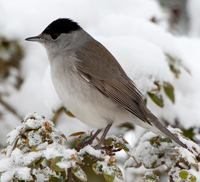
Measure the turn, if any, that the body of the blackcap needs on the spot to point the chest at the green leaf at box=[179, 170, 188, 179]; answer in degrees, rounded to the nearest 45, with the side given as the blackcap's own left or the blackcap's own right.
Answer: approximately 135° to the blackcap's own left

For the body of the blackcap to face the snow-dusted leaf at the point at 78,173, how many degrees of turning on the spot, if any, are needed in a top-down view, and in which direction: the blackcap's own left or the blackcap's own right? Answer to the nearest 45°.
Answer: approximately 90° to the blackcap's own left

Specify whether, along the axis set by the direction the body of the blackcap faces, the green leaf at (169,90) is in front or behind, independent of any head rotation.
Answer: behind

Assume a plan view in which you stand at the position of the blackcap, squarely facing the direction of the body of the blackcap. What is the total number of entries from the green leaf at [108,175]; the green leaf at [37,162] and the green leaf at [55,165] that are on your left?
3

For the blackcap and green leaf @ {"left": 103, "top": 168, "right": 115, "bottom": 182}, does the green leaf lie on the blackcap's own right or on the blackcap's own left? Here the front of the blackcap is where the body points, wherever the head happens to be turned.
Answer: on the blackcap's own left

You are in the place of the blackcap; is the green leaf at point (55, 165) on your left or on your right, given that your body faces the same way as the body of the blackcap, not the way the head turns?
on your left

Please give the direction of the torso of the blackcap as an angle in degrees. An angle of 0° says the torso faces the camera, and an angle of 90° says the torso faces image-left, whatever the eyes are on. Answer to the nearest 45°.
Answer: approximately 90°

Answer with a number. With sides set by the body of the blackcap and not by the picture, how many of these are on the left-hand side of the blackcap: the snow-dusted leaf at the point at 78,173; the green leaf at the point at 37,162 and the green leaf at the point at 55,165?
3
